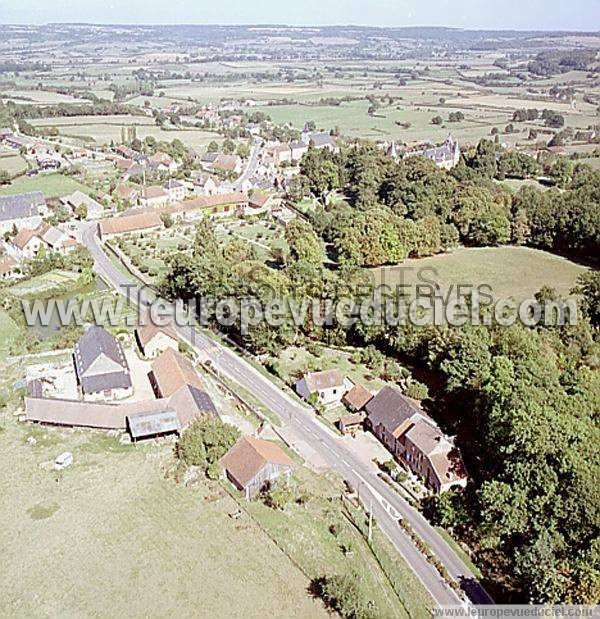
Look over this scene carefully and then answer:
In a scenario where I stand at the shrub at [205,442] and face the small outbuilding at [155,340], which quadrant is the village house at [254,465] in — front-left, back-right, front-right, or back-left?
back-right

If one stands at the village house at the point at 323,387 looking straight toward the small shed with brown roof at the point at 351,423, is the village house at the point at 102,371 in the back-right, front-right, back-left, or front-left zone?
back-right

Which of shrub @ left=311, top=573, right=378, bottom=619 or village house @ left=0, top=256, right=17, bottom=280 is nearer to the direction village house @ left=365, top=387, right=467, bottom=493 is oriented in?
the shrub

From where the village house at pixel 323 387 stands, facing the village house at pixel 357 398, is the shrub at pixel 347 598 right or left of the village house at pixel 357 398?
right

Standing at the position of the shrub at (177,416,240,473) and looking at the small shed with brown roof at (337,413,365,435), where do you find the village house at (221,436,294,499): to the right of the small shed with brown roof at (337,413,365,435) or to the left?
right

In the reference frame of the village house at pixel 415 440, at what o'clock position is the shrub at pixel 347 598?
The shrub is roughly at 11 o'clock from the village house.

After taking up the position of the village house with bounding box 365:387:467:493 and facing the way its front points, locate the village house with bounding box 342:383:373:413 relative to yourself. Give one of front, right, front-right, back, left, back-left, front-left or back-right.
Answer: right

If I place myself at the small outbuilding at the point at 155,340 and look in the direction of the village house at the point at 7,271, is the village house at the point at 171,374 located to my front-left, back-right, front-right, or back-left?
back-left

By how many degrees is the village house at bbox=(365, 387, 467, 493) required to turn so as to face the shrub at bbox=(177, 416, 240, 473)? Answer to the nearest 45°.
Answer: approximately 45° to its right

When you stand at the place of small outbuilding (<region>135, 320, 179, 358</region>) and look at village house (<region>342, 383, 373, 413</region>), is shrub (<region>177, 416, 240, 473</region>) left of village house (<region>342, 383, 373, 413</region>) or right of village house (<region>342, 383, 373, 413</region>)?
right

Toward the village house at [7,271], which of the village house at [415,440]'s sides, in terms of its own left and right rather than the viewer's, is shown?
right

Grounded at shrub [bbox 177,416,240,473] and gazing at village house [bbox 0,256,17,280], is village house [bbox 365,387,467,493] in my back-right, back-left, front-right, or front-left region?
back-right

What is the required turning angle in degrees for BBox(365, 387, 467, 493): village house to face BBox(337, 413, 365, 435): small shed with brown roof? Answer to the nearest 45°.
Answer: approximately 90° to its right

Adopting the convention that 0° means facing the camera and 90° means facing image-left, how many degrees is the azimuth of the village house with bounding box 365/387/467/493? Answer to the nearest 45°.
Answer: approximately 45°

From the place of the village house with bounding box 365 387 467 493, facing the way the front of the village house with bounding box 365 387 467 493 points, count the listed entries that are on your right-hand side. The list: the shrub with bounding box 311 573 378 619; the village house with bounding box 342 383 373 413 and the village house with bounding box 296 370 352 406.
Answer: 2
